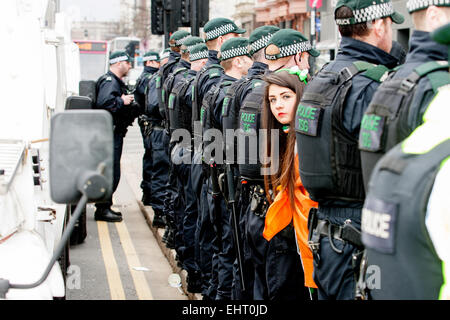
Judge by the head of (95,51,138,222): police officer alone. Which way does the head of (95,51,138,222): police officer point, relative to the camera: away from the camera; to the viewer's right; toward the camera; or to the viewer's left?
to the viewer's right

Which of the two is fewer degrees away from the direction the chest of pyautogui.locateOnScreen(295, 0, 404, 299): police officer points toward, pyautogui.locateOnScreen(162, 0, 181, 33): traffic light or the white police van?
the traffic light

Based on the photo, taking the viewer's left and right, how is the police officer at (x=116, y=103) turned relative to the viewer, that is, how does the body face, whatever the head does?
facing to the right of the viewer

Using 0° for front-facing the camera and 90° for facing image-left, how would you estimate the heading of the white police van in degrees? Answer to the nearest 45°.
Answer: approximately 0°

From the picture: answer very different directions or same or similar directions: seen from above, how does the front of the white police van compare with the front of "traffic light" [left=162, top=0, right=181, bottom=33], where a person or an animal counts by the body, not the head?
very different directions

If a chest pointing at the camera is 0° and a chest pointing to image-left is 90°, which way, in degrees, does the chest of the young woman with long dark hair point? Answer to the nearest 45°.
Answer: approximately 45°

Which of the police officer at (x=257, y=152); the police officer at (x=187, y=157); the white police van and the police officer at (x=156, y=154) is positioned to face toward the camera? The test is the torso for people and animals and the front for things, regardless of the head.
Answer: the white police van

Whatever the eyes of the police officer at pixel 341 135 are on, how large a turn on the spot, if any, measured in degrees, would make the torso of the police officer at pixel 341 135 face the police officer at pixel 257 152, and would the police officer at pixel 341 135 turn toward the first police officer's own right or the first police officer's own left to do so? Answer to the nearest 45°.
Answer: approximately 90° to the first police officer's own left

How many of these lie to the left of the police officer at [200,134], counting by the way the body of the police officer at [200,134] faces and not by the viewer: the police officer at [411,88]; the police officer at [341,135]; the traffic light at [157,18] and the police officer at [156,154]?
2
